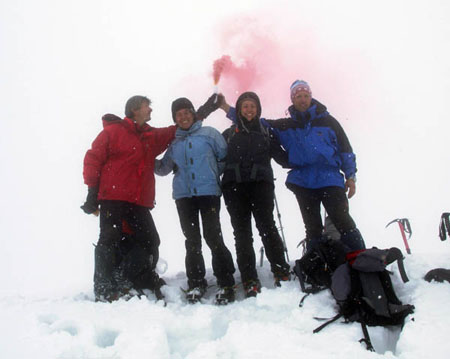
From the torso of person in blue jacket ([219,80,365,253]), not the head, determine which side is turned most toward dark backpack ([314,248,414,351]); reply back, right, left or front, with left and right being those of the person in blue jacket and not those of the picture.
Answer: front

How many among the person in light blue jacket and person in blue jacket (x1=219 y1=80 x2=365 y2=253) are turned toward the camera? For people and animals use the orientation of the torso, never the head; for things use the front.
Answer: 2

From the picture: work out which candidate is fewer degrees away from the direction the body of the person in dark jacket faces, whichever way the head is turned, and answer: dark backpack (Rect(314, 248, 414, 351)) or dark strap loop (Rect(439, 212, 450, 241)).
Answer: the dark backpack

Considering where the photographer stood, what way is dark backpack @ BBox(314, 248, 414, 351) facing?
facing the viewer and to the left of the viewer

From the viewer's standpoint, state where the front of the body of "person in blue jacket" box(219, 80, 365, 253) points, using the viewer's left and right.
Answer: facing the viewer

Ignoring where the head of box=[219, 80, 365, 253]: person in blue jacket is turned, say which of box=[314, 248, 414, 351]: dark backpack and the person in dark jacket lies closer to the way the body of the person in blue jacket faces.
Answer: the dark backpack

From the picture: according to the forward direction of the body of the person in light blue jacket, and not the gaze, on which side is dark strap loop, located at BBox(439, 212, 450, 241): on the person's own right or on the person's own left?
on the person's own left

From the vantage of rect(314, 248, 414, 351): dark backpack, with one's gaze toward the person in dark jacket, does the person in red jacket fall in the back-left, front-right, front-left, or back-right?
front-left

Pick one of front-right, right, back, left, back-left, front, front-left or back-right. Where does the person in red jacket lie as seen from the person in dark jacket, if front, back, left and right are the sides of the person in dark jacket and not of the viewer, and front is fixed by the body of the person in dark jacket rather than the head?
right

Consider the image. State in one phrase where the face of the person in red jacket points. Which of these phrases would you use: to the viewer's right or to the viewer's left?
to the viewer's right

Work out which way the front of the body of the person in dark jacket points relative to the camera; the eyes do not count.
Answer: toward the camera

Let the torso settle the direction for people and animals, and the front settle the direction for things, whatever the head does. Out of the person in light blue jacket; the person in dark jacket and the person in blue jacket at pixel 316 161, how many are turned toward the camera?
3

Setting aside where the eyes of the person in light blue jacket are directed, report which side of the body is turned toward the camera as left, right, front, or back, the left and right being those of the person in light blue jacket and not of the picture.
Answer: front

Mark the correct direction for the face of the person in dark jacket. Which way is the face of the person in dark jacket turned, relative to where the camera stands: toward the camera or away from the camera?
toward the camera
